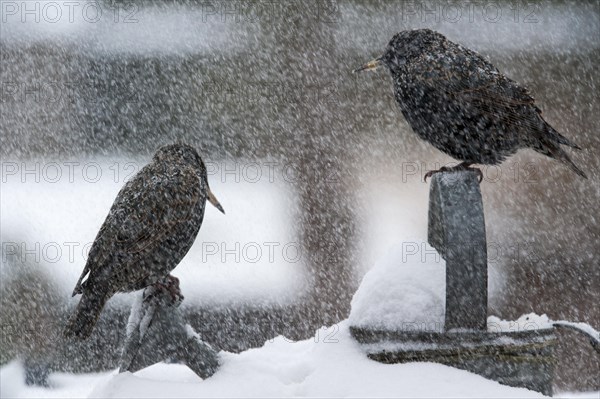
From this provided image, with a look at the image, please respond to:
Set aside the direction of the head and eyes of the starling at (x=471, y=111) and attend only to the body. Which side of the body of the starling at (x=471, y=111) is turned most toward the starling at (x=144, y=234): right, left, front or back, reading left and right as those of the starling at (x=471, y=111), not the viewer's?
front

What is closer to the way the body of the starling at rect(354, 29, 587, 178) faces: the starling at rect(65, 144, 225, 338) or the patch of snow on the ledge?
the starling

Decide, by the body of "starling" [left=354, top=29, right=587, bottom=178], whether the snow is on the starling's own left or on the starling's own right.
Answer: on the starling's own left

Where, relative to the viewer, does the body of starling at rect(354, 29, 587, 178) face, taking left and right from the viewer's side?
facing to the left of the viewer

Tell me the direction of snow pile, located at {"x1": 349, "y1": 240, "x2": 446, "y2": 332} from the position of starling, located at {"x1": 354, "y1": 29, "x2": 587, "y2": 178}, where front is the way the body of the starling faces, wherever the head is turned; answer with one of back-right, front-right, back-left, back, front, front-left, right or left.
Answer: front

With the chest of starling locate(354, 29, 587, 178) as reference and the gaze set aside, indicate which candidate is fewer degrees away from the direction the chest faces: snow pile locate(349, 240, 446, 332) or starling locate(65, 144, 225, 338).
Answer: the starling
